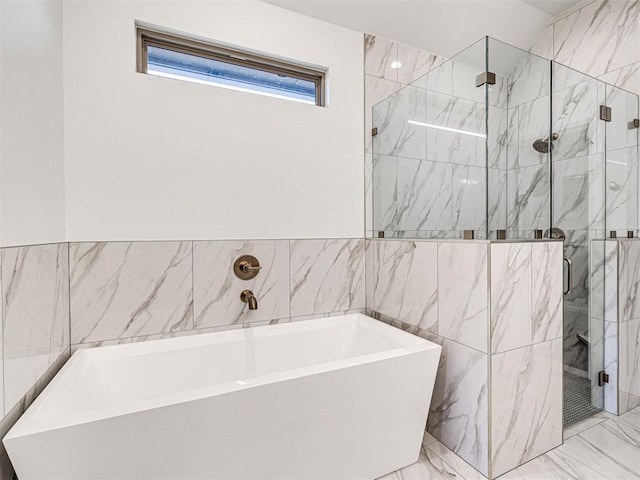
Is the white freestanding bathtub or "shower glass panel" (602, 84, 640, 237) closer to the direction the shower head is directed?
the white freestanding bathtub

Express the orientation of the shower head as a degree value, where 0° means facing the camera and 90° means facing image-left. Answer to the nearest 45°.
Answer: approximately 45°

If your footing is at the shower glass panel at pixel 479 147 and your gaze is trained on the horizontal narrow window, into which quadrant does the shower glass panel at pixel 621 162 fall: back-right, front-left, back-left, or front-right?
back-right

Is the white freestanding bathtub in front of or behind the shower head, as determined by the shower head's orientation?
in front

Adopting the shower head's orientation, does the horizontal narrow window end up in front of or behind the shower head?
in front
